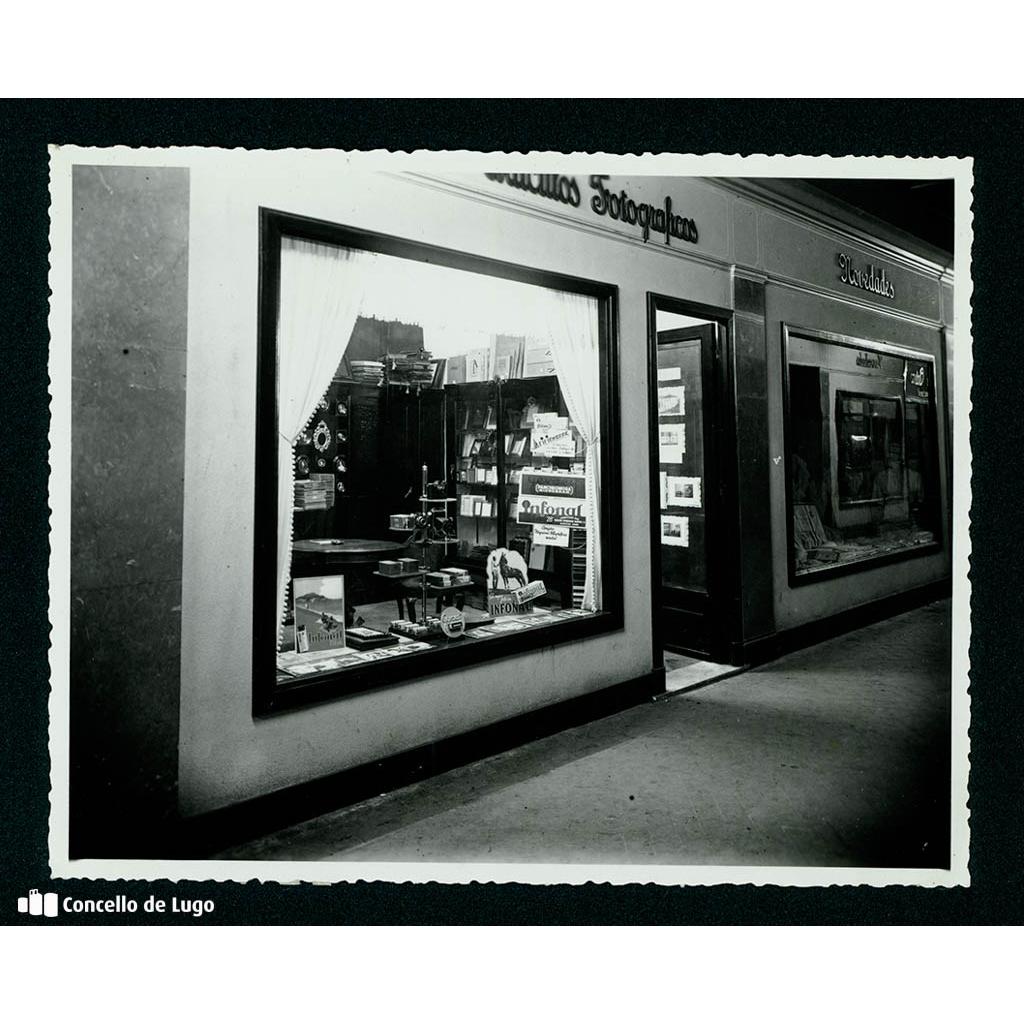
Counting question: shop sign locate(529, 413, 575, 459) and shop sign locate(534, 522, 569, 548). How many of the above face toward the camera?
2

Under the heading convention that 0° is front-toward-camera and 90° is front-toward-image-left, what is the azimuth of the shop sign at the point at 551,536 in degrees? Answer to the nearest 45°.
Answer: approximately 0°

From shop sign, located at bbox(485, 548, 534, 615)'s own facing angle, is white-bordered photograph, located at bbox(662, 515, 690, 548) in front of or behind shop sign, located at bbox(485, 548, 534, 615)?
behind
